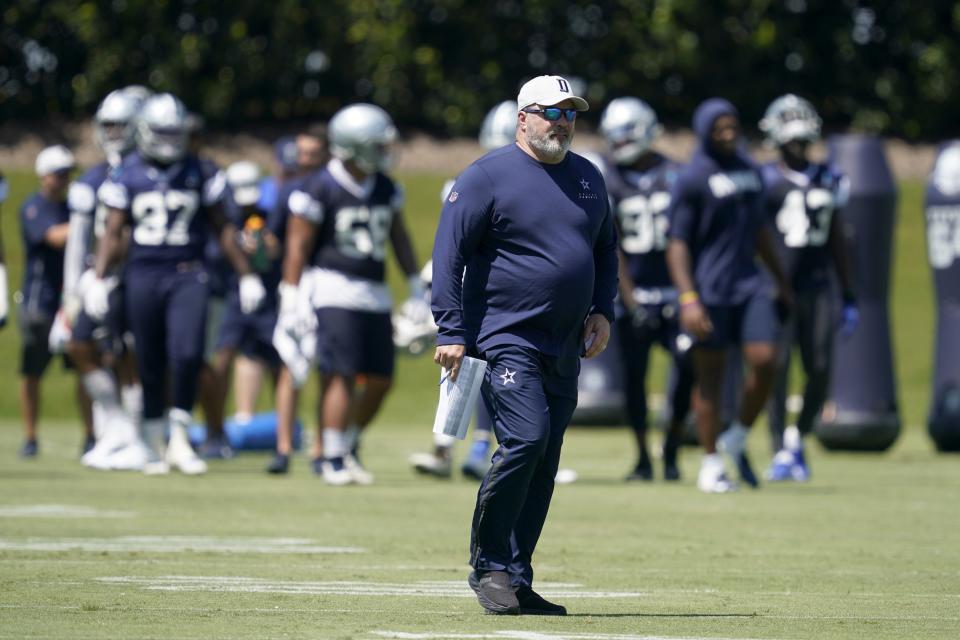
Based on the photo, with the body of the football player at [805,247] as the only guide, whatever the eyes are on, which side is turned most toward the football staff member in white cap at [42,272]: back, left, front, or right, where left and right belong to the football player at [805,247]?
right

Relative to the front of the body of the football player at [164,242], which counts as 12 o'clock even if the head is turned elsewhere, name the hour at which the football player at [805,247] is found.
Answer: the football player at [805,247] is roughly at 9 o'clock from the football player at [164,242].

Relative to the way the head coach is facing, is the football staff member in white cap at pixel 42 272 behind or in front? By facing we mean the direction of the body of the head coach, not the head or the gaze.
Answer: behind

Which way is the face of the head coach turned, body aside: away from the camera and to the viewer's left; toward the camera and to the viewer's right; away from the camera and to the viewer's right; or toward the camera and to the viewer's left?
toward the camera and to the viewer's right

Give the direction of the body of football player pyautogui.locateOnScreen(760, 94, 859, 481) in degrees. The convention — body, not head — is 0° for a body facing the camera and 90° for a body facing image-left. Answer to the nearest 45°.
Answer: approximately 0°

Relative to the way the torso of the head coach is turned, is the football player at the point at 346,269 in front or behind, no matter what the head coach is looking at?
behind

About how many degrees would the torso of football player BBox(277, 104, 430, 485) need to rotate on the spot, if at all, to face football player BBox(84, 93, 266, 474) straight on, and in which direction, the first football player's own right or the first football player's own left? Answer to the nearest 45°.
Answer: approximately 135° to the first football player's own right

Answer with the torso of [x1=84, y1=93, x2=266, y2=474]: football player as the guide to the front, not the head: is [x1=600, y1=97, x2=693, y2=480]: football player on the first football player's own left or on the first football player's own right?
on the first football player's own left

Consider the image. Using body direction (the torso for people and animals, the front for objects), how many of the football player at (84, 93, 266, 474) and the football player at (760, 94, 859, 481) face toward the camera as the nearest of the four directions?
2
